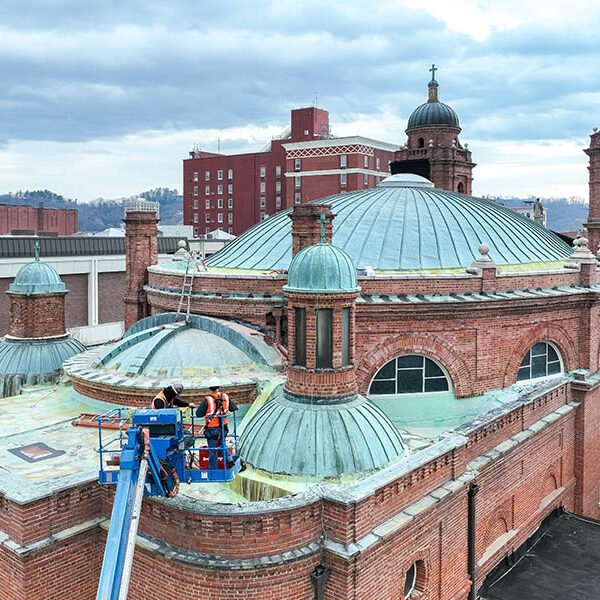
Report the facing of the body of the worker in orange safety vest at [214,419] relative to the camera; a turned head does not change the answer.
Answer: away from the camera

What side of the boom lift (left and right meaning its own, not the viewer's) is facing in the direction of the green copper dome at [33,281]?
front

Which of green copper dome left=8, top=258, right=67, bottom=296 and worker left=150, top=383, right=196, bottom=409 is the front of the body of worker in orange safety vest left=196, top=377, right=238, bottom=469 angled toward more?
the green copper dome

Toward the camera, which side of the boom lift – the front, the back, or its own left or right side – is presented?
back

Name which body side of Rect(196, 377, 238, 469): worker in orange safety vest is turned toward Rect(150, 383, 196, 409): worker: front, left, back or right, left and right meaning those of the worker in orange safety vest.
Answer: left
